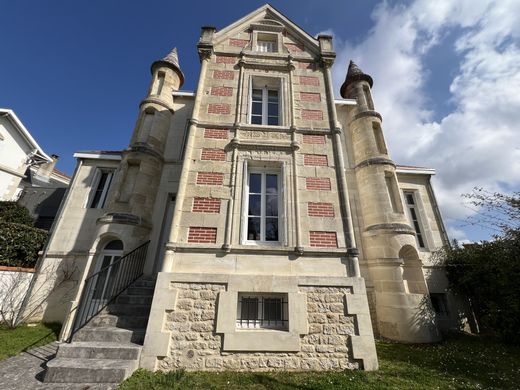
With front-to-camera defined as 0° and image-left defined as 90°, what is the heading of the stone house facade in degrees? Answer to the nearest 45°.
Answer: approximately 0°

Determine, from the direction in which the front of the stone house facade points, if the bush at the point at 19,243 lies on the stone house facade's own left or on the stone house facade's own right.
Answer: on the stone house facade's own right
